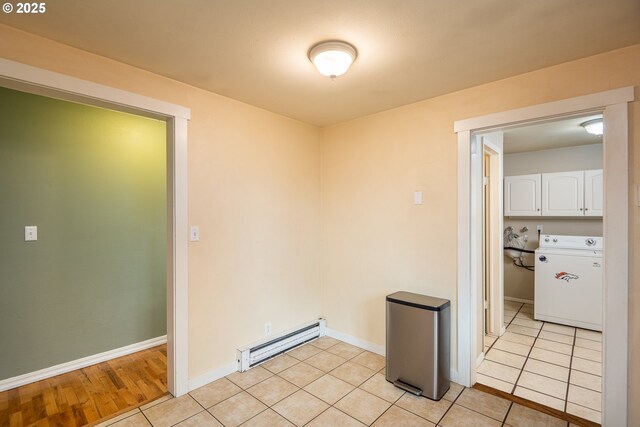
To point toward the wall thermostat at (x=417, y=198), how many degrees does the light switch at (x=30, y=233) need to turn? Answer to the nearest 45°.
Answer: approximately 45° to its left

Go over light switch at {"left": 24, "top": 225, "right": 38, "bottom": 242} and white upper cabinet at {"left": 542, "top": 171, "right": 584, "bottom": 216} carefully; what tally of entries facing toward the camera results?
2

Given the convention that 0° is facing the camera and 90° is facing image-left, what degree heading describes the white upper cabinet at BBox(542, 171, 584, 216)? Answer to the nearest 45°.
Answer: approximately 0°

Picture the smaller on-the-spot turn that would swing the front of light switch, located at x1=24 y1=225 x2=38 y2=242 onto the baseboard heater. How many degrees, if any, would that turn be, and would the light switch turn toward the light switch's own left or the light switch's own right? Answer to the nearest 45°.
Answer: approximately 45° to the light switch's own left

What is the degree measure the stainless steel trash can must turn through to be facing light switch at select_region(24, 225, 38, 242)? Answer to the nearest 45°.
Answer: approximately 45° to its right

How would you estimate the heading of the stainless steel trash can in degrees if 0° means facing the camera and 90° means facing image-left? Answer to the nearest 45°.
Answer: approximately 45°

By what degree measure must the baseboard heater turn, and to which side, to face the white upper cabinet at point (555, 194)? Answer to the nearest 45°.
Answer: approximately 45° to its left

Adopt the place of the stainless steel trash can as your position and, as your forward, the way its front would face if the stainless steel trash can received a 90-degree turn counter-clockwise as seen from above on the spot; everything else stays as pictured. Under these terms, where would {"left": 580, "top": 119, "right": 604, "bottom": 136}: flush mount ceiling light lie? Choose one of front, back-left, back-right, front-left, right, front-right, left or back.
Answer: left

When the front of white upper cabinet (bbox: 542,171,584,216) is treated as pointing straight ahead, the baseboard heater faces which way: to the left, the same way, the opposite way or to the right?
to the left

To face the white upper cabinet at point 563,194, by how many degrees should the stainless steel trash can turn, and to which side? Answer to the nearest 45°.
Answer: approximately 180°

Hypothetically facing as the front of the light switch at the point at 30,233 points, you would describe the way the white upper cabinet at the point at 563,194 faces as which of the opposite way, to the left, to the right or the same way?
to the right
